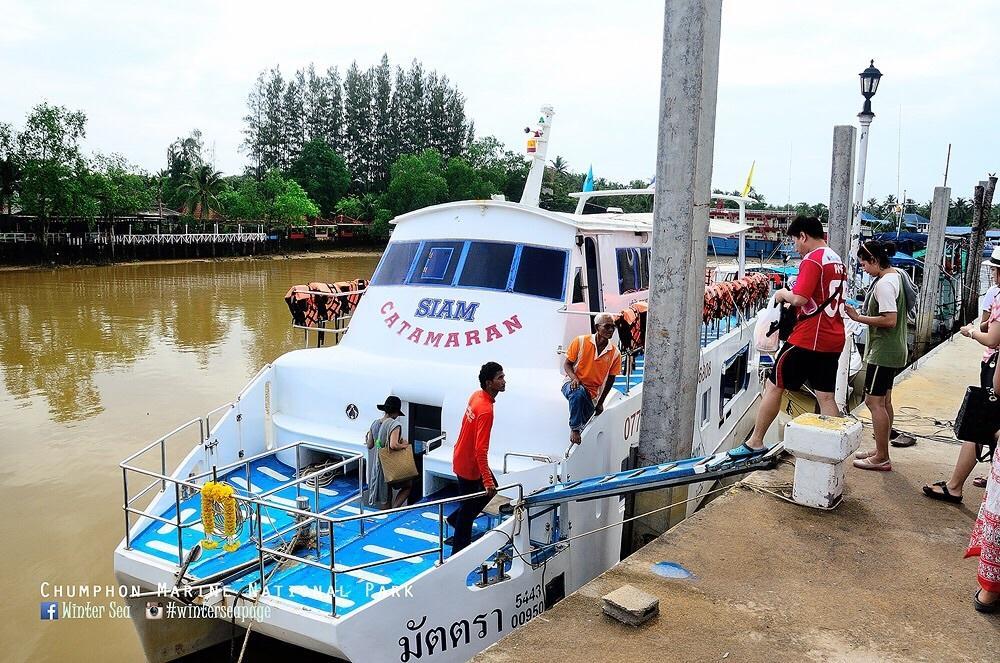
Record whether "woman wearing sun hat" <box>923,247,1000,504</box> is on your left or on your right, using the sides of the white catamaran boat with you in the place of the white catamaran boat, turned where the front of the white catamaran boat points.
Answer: on your left

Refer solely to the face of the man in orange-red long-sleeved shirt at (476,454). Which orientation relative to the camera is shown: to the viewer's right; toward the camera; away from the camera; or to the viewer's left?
to the viewer's right

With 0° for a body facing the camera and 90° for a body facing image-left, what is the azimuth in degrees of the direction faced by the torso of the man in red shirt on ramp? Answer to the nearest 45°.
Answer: approximately 135°

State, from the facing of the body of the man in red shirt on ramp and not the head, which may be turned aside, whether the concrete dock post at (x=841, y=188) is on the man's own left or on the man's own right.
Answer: on the man's own right

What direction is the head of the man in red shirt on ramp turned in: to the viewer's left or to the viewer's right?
to the viewer's left

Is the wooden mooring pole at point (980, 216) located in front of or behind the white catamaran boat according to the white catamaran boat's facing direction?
behind

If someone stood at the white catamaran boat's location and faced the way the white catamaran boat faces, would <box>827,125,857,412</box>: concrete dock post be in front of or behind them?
behind

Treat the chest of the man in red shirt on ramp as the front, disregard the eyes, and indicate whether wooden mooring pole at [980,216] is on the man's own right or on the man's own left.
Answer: on the man's own right

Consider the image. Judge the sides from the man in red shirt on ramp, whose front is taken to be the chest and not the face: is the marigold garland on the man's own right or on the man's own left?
on the man's own left
